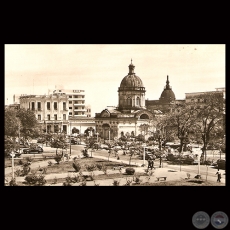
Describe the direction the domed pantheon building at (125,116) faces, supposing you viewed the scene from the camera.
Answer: facing the viewer and to the left of the viewer

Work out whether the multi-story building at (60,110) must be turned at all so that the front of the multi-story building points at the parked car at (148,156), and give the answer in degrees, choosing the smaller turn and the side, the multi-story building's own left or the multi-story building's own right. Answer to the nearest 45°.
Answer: approximately 90° to the multi-story building's own left

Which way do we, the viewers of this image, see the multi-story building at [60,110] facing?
facing the viewer

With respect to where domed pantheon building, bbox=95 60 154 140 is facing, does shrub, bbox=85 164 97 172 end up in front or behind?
in front

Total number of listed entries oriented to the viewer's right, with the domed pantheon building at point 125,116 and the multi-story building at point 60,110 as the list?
0

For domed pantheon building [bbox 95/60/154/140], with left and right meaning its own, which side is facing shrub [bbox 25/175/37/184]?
front

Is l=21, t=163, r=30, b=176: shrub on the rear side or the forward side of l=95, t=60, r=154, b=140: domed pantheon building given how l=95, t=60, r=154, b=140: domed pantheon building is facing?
on the forward side
